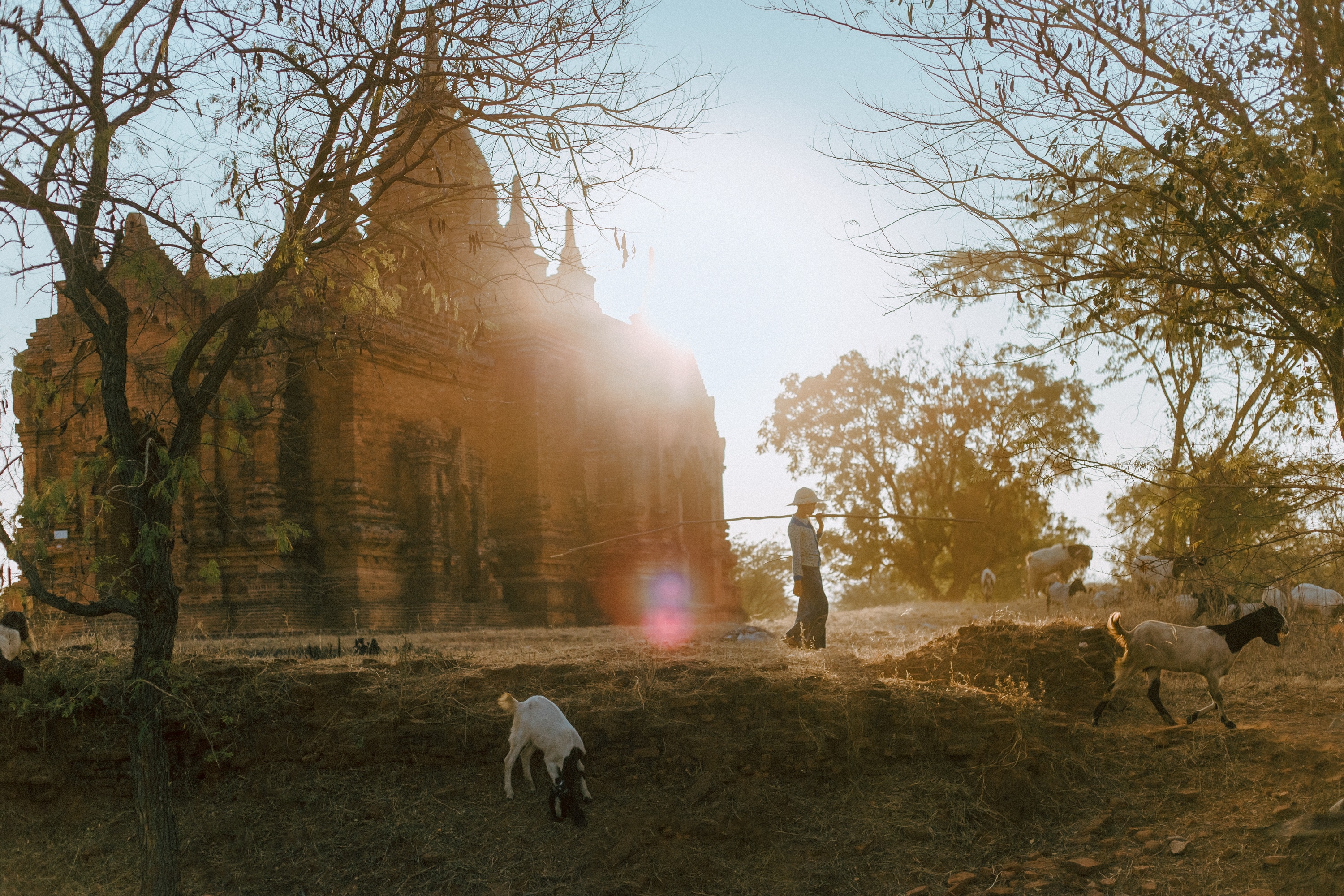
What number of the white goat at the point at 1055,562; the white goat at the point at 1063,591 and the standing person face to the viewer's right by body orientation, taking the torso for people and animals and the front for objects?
3

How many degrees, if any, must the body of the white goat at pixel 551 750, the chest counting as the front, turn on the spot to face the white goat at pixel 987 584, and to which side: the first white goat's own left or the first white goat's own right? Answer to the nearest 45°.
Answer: approximately 90° to the first white goat's own left

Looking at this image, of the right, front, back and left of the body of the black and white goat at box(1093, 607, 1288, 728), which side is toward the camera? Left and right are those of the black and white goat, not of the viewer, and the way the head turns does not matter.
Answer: right

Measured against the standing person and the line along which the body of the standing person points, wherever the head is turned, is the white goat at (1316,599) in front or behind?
in front

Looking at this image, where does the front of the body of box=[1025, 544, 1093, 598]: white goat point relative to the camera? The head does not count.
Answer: to the viewer's right

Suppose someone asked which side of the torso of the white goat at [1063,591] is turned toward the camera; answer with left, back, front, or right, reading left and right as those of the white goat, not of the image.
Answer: right

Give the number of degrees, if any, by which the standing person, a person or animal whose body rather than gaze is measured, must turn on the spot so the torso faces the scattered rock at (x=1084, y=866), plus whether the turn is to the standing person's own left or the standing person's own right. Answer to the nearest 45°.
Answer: approximately 90° to the standing person's own right

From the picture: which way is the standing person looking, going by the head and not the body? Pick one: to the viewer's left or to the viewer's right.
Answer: to the viewer's right

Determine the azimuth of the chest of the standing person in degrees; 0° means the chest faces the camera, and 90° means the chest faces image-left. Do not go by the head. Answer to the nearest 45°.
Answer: approximately 270°

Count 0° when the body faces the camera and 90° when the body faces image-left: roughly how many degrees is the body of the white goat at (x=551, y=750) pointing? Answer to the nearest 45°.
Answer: approximately 315°

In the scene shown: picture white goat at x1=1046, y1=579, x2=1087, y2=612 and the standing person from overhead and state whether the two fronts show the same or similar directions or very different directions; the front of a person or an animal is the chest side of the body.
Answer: same or similar directions

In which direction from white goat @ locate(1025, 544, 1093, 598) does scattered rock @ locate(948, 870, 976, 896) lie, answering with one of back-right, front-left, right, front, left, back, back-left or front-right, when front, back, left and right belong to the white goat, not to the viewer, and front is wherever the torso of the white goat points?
right

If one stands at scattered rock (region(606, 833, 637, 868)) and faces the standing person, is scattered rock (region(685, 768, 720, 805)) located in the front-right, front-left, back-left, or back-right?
front-right

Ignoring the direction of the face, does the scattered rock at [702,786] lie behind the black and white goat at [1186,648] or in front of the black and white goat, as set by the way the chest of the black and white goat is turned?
behind
